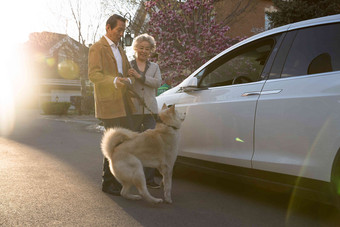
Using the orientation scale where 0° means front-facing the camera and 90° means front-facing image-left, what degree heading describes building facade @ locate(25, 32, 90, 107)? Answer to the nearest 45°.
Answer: approximately 0°

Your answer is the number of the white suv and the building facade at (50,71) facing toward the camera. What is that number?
1

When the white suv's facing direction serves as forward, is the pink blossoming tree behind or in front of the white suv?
in front

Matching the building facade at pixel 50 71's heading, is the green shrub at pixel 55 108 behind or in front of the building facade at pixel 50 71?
in front

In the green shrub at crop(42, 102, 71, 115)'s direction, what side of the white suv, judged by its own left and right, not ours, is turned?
front

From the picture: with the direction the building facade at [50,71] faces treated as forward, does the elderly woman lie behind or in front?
in front

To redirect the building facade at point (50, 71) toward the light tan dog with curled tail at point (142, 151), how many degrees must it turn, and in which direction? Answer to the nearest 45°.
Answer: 0° — it already faces it

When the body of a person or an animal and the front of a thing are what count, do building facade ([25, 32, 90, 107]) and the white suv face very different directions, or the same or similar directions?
very different directions

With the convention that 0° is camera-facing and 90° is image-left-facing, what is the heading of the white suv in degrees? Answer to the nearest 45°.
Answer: approximately 135°

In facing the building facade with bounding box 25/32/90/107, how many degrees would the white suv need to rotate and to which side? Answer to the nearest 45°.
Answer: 0° — it already faces it

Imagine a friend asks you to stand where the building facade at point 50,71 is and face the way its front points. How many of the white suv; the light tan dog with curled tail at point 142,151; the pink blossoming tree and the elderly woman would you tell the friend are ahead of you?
4

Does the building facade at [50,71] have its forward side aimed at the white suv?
yes
